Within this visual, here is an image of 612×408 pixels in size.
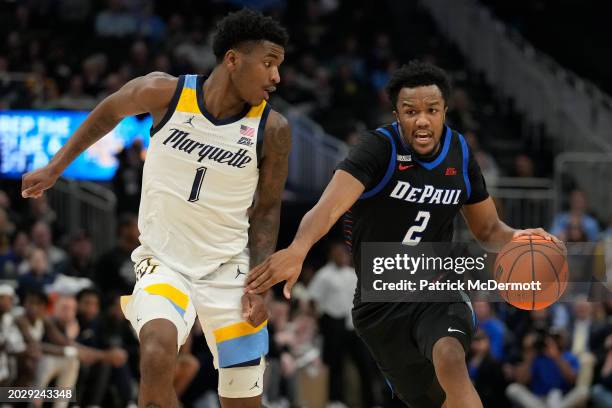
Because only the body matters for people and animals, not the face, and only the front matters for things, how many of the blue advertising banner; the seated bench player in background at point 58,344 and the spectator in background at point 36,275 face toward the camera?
3

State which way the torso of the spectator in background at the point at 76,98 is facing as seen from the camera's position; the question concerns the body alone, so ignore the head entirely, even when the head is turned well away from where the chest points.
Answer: toward the camera

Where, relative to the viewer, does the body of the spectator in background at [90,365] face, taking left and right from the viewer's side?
facing the viewer and to the right of the viewer

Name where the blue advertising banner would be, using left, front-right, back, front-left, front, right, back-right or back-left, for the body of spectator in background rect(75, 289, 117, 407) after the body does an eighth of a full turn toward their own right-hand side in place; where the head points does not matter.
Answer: back

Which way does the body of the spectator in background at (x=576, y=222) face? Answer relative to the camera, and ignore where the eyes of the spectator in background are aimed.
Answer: toward the camera

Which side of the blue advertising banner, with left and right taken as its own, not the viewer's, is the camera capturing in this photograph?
front

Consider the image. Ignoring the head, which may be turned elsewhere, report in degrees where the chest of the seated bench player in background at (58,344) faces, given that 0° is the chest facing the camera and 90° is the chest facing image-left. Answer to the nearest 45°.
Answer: approximately 0°
